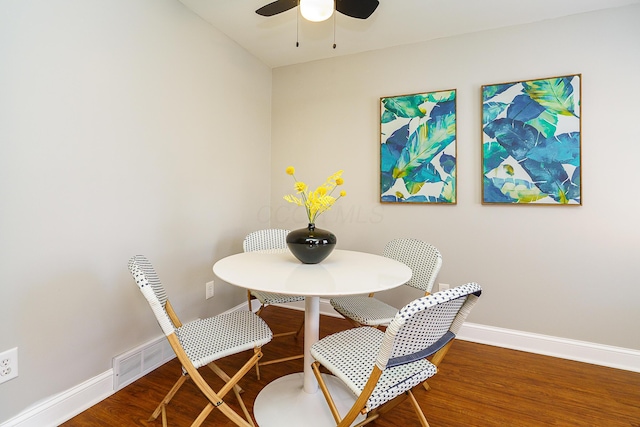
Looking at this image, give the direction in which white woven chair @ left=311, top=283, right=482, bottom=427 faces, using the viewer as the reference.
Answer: facing away from the viewer and to the left of the viewer

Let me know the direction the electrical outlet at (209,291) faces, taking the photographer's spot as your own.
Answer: facing the viewer and to the right of the viewer

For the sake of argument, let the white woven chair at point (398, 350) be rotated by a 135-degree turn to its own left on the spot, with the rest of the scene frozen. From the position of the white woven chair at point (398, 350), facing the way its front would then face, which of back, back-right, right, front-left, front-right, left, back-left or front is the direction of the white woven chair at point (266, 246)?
back-right

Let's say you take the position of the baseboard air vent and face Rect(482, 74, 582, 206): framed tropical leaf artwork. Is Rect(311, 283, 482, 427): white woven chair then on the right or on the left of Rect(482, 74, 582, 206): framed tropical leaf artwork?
right

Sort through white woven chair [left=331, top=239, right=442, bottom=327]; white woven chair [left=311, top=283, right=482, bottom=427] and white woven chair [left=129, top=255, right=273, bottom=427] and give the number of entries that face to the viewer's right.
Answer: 1

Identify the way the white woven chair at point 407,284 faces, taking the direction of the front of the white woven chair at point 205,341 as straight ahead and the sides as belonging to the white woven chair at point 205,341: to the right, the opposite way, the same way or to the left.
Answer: the opposite way

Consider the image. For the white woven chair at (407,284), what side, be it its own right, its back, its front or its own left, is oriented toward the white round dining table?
front

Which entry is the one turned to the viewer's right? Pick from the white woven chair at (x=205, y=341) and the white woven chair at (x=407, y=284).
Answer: the white woven chair at (x=205, y=341)

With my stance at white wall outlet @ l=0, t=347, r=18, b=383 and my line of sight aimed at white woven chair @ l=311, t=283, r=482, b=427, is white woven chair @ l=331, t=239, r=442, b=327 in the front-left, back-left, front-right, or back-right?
front-left

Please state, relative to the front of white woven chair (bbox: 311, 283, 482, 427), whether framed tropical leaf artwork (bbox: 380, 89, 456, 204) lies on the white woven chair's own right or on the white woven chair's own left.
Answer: on the white woven chair's own right

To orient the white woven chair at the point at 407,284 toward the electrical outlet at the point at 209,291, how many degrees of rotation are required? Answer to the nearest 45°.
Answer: approximately 45° to its right

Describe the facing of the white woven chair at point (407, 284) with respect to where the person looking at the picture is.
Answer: facing the viewer and to the left of the viewer

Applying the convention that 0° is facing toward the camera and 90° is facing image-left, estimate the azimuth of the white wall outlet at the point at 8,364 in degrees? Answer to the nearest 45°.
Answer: approximately 315°

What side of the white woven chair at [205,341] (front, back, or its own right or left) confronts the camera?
right

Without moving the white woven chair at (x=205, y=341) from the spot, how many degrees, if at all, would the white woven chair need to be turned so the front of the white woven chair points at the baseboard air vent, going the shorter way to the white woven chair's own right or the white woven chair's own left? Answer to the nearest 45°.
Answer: approximately 135° to the white woven chair's own left
